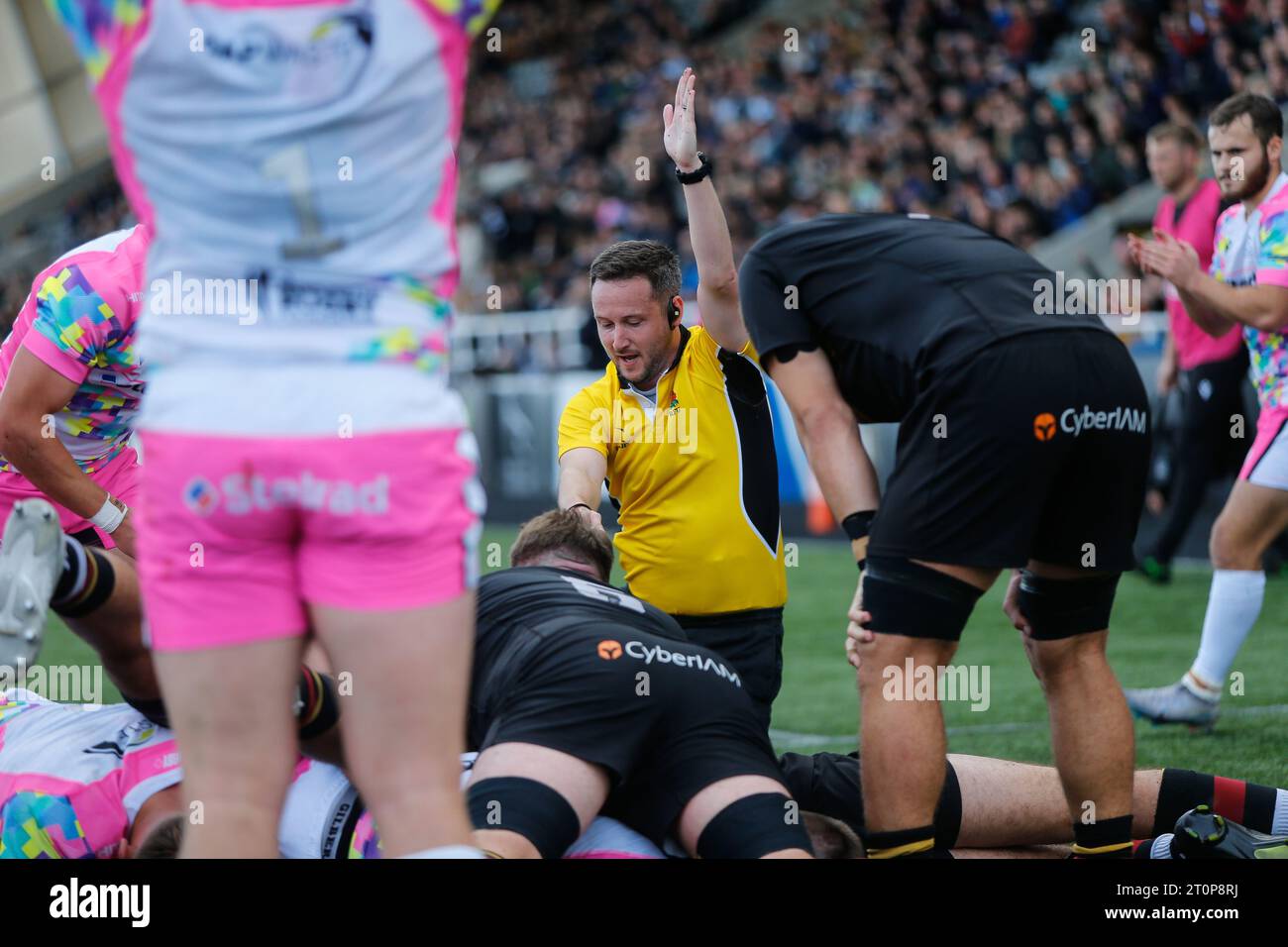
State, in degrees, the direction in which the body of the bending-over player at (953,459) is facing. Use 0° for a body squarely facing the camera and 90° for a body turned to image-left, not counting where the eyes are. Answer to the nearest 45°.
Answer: approximately 135°

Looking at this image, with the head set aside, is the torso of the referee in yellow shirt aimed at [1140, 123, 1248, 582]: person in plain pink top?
no

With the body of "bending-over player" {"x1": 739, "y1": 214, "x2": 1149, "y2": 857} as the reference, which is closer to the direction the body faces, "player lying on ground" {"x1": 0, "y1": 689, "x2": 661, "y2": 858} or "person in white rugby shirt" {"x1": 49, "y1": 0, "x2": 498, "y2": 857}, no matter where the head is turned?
the player lying on ground

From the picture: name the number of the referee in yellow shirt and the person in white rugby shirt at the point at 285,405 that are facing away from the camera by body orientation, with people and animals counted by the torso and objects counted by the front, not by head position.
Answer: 1

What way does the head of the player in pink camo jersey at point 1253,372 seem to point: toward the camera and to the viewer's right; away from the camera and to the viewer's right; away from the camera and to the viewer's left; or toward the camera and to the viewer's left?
toward the camera and to the viewer's left

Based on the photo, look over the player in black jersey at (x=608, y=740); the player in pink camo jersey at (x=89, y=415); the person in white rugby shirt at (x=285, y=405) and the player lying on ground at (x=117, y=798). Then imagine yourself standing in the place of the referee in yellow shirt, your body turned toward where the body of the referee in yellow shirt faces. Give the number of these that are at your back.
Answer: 0

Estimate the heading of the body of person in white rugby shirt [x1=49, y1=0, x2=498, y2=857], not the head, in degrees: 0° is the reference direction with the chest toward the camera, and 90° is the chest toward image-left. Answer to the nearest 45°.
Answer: approximately 180°

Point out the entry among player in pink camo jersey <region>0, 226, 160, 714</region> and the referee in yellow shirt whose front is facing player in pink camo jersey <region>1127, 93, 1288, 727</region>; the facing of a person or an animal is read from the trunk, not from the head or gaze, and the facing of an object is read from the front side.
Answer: player in pink camo jersey <region>0, 226, 160, 714</region>

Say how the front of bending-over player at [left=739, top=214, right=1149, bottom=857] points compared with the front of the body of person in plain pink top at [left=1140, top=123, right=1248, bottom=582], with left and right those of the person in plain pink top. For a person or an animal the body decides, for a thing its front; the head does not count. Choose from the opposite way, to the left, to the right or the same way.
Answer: to the right

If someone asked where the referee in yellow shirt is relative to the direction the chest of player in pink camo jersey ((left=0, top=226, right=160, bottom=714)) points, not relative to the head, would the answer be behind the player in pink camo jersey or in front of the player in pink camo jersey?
in front

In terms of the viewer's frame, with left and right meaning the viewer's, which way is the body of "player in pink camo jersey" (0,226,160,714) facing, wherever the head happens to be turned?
facing to the right of the viewer

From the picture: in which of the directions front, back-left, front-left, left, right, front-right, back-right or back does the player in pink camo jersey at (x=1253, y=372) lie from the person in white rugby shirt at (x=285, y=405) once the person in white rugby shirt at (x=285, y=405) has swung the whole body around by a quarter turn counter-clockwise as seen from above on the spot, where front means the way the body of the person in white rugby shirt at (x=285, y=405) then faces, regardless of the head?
back-right

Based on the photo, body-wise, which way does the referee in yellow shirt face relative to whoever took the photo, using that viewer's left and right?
facing the viewer and to the left of the viewer

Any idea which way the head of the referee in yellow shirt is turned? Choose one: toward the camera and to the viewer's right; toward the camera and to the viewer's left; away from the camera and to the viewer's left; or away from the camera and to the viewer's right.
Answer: toward the camera and to the viewer's left

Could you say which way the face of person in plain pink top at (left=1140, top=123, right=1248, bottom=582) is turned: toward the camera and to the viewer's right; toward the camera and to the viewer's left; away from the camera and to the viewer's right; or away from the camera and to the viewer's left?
toward the camera and to the viewer's left
